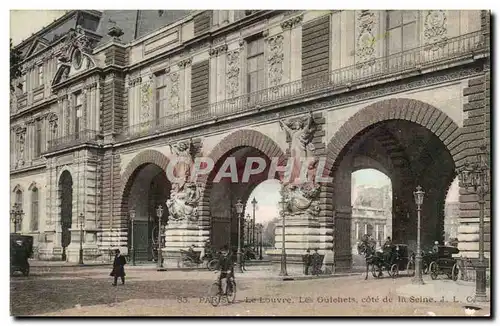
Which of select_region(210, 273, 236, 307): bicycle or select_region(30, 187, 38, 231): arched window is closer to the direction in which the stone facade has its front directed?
the bicycle

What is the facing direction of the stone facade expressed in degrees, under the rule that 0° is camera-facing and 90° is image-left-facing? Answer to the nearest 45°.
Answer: approximately 45°

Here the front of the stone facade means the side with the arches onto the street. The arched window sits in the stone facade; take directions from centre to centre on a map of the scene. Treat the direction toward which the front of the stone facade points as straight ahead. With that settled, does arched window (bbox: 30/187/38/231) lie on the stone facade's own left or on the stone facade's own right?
on the stone facade's own right

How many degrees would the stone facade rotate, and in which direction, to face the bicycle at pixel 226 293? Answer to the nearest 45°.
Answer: approximately 45° to its left
